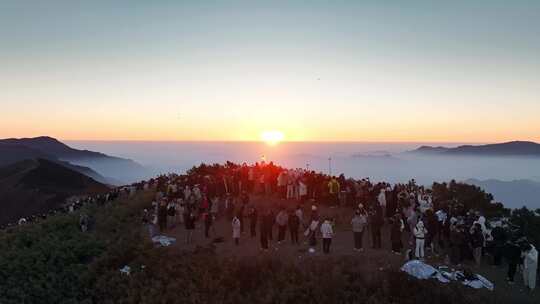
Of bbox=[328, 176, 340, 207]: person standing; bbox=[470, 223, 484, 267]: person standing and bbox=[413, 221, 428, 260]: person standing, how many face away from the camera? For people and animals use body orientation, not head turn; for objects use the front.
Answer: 3

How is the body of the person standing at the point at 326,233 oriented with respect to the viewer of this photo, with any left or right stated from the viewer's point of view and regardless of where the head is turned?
facing away from the viewer

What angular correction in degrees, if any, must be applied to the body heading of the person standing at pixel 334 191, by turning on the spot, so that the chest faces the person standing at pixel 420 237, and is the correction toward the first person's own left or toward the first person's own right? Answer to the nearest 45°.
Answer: approximately 135° to the first person's own right

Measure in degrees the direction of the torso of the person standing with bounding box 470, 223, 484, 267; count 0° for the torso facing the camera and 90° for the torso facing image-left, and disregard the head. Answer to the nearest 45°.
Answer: approximately 180°

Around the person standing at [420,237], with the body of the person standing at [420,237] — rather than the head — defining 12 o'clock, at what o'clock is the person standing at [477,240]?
the person standing at [477,240] is roughly at 2 o'clock from the person standing at [420,237].

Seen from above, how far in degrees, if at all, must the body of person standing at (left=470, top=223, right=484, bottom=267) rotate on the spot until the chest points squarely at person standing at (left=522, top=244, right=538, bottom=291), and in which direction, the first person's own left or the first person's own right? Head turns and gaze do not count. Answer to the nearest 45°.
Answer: approximately 135° to the first person's own right

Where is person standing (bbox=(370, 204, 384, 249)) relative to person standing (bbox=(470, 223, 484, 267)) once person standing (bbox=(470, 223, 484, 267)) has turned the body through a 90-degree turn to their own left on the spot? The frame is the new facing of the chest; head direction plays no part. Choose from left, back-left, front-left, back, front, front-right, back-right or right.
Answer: front

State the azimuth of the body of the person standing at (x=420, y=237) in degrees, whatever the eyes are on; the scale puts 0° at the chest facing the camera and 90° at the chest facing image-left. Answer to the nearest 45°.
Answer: approximately 180°

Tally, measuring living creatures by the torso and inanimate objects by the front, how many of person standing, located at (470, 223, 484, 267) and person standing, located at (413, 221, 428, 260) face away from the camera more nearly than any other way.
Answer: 2

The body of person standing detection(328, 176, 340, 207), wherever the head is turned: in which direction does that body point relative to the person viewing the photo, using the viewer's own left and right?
facing away from the viewer

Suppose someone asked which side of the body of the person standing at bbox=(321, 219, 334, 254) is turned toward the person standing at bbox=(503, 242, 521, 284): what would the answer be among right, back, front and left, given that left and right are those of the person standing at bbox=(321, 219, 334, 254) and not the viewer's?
right

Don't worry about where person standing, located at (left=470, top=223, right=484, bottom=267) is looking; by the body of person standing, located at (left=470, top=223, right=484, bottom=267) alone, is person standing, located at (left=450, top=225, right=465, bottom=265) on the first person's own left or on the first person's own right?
on the first person's own left

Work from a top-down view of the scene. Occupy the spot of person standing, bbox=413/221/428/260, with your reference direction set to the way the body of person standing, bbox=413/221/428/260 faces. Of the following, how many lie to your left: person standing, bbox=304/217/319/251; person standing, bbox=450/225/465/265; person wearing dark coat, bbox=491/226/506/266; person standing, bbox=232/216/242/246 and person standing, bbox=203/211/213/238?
3
